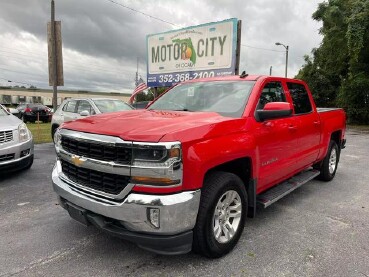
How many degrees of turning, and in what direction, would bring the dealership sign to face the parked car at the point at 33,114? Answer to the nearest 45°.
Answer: approximately 90° to its right

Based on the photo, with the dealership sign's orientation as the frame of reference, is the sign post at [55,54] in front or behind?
in front

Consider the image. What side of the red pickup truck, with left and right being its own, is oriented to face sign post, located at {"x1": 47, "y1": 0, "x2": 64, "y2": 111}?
right

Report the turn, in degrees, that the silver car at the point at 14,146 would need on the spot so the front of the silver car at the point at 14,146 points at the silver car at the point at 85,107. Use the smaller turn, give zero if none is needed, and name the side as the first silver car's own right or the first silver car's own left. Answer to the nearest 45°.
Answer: approximately 90° to the first silver car's own left

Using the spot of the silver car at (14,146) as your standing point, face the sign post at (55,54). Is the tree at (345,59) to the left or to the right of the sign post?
right

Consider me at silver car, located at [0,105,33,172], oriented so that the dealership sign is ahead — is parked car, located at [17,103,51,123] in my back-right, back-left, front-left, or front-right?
front-left

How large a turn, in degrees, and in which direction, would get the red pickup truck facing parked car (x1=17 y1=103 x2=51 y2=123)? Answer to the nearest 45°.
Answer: approximately 90° to its right

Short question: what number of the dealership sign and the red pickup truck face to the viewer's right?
0

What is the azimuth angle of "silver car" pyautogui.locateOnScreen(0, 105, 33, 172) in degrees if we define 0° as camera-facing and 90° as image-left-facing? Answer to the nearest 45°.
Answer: approximately 315°

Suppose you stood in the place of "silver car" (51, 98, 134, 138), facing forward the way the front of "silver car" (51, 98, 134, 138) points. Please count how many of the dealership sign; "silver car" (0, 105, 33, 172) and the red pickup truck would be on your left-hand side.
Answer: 1

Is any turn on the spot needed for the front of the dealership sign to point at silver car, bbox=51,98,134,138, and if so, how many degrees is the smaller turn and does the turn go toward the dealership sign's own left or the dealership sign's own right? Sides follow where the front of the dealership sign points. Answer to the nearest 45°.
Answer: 0° — it already faces it
